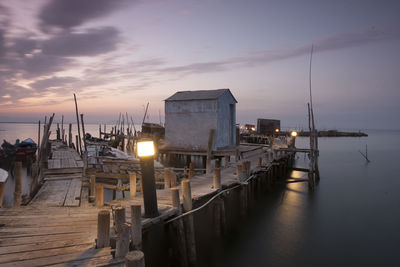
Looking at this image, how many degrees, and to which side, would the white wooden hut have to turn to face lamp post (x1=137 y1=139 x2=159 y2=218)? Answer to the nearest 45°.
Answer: approximately 45° to its right

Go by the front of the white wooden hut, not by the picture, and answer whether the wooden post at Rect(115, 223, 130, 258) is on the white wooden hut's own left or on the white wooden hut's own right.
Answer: on the white wooden hut's own right

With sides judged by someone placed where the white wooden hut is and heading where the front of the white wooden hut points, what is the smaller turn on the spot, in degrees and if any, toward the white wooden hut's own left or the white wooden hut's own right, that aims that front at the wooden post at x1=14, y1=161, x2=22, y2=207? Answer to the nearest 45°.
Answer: approximately 45° to the white wooden hut's own right

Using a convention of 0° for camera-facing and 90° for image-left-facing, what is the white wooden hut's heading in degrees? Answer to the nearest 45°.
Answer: approximately 315°
